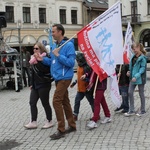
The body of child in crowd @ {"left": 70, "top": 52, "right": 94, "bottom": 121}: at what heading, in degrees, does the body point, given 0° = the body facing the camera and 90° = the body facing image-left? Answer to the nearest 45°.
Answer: approximately 45°

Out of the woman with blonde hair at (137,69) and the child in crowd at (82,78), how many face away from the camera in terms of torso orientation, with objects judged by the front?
0

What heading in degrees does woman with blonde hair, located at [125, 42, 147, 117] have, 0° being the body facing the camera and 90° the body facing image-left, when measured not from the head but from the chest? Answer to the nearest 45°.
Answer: approximately 45°

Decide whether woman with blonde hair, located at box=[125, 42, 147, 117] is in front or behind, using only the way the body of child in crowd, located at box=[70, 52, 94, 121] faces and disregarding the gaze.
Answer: behind

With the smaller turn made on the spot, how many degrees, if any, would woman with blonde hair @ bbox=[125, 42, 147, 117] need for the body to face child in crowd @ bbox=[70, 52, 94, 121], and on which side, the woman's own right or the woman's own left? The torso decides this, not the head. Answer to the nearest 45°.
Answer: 0° — they already face them

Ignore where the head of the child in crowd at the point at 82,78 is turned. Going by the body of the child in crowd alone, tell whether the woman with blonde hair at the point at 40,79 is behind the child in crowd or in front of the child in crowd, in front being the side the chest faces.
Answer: in front
